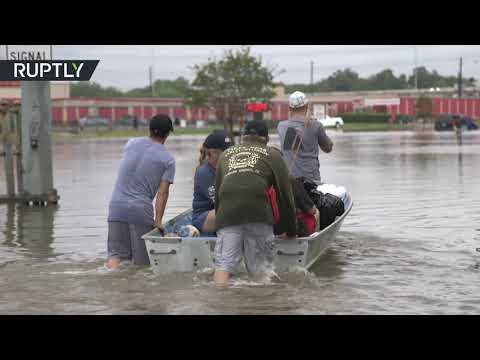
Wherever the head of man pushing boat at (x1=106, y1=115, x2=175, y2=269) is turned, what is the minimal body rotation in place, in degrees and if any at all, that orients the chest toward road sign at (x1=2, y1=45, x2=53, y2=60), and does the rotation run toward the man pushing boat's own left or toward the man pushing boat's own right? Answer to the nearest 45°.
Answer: approximately 45° to the man pushing boat's own left

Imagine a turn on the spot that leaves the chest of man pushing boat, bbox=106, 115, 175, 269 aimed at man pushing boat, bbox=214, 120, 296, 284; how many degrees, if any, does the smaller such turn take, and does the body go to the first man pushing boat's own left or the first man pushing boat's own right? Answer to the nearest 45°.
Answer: approximately 90° to the first man pushing boat's own right

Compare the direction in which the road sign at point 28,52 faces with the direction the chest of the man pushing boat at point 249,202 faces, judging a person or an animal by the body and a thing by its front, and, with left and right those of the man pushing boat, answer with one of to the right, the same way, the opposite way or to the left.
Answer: the opposite way

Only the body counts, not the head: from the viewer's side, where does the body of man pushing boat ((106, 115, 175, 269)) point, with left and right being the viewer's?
facing away from the viewer and to the right of the viewer

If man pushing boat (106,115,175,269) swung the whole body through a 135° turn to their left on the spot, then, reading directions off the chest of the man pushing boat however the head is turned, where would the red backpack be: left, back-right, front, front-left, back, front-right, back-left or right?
back-left

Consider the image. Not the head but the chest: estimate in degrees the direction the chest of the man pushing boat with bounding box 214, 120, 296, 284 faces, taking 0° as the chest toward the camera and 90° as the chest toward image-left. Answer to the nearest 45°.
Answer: approximately 180°

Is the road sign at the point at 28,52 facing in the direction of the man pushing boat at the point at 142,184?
yes

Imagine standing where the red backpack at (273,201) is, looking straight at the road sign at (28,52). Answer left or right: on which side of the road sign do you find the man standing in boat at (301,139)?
right

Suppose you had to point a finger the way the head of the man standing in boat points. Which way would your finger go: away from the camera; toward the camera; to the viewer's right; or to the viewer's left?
away from the camera
